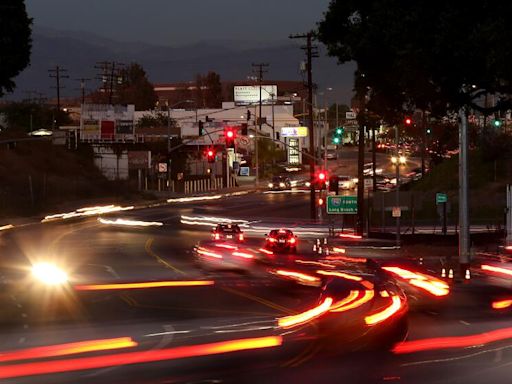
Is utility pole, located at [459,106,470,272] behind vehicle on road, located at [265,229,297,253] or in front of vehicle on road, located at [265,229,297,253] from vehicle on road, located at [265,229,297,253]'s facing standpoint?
behind

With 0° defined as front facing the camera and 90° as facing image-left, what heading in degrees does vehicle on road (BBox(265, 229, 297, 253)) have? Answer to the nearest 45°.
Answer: approximately 180°
